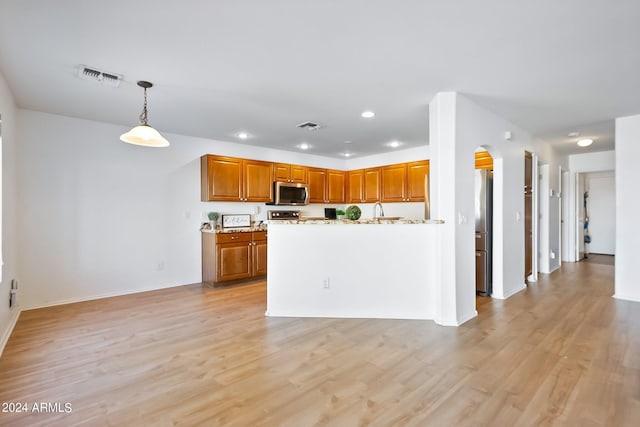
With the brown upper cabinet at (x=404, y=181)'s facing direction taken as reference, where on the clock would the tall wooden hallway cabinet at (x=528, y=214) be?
The tall wooden hallway cabinet is roughly at 8 o'clock from the brown upper cabinet.

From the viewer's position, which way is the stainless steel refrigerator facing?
facing the viewer and to the left of the viewer

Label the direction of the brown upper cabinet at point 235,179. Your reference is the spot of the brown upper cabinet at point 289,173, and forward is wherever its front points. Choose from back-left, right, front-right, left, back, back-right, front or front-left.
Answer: right

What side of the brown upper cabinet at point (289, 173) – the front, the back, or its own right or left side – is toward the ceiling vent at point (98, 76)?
right

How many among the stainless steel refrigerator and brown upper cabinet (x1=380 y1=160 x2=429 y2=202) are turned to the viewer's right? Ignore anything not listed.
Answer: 0

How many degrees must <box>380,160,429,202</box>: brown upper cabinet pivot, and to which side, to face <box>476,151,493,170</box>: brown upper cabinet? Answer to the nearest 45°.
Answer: approximately 90° to its left

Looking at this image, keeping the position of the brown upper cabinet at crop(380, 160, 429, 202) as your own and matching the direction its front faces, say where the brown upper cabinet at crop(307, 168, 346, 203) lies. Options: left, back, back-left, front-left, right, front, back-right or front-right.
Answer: front-right

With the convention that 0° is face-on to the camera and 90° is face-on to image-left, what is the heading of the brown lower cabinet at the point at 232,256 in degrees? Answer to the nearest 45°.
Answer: approximately 315°

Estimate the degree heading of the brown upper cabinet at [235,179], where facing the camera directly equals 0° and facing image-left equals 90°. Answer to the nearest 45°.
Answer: approximately 315°

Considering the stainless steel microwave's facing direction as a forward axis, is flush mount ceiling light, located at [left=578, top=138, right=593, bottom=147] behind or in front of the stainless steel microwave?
in front

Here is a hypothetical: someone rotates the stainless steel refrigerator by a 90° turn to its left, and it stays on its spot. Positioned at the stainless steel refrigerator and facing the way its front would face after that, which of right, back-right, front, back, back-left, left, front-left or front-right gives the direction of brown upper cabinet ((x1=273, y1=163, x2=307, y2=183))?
back-right

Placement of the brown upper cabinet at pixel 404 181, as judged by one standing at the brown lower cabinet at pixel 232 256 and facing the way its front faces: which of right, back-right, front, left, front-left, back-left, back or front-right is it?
front-left
